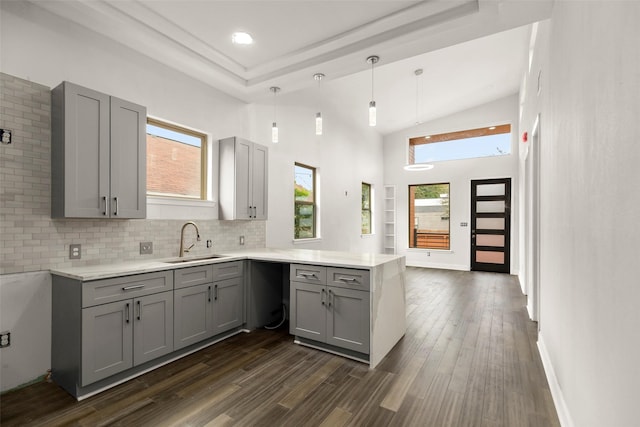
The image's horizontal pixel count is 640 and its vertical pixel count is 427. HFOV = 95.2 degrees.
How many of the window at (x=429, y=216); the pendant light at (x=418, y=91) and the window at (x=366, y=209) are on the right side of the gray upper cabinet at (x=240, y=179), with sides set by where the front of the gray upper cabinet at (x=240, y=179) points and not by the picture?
0

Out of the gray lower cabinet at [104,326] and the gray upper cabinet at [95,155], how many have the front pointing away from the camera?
0

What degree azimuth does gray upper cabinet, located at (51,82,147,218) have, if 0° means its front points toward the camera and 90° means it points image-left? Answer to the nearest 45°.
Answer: approximately 315°

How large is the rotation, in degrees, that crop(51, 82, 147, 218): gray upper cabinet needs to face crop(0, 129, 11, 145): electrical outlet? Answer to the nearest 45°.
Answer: approximately 135° to its right

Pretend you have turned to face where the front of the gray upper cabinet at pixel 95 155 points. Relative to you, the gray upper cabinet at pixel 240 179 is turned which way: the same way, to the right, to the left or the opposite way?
the same way

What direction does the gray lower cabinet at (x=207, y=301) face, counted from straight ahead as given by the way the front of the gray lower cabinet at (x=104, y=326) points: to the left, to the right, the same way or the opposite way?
the same way

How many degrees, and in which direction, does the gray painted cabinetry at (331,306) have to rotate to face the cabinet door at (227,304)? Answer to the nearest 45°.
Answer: approximately 45° to its right

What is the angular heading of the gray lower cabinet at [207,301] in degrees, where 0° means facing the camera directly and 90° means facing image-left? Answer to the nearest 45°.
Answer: approximately 315°

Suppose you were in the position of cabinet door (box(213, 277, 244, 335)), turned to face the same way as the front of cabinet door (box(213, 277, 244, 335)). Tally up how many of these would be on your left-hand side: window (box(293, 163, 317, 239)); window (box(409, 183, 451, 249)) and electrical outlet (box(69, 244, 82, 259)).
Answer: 2

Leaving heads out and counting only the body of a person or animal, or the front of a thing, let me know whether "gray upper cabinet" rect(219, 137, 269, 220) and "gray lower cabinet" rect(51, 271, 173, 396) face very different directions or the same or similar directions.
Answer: same or similar directions

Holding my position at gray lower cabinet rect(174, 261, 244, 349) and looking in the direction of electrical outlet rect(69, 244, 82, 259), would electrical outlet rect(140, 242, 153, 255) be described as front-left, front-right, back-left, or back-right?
front-right

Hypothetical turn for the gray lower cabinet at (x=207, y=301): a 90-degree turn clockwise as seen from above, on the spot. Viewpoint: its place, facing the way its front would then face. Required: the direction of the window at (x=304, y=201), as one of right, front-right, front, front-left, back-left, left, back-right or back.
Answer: back

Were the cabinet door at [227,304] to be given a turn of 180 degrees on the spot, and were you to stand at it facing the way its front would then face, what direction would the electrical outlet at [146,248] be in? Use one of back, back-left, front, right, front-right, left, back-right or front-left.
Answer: front-left

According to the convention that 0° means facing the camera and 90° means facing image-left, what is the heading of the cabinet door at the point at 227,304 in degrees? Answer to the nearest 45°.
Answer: approximately 315°

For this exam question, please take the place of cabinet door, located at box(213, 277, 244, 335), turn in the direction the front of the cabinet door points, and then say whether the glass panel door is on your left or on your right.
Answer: on your left

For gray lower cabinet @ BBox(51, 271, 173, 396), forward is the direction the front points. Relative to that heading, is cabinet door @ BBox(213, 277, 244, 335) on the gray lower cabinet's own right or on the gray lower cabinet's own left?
on the gray lower cabinet's own left

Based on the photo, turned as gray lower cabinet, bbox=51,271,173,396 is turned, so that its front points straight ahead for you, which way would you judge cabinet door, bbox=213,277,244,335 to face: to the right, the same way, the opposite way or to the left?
the same way
